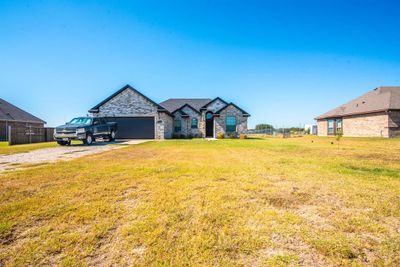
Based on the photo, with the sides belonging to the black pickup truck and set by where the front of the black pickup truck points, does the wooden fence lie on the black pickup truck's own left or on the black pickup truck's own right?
on the black pickup truck's own right

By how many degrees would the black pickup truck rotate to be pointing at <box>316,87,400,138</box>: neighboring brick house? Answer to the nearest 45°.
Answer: approximately 135° to its left

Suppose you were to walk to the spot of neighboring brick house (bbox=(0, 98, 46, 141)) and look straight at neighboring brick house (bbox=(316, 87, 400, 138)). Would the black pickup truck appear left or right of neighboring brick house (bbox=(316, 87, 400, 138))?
right

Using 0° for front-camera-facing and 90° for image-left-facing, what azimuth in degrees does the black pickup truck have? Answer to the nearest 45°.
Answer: approximately 45°
